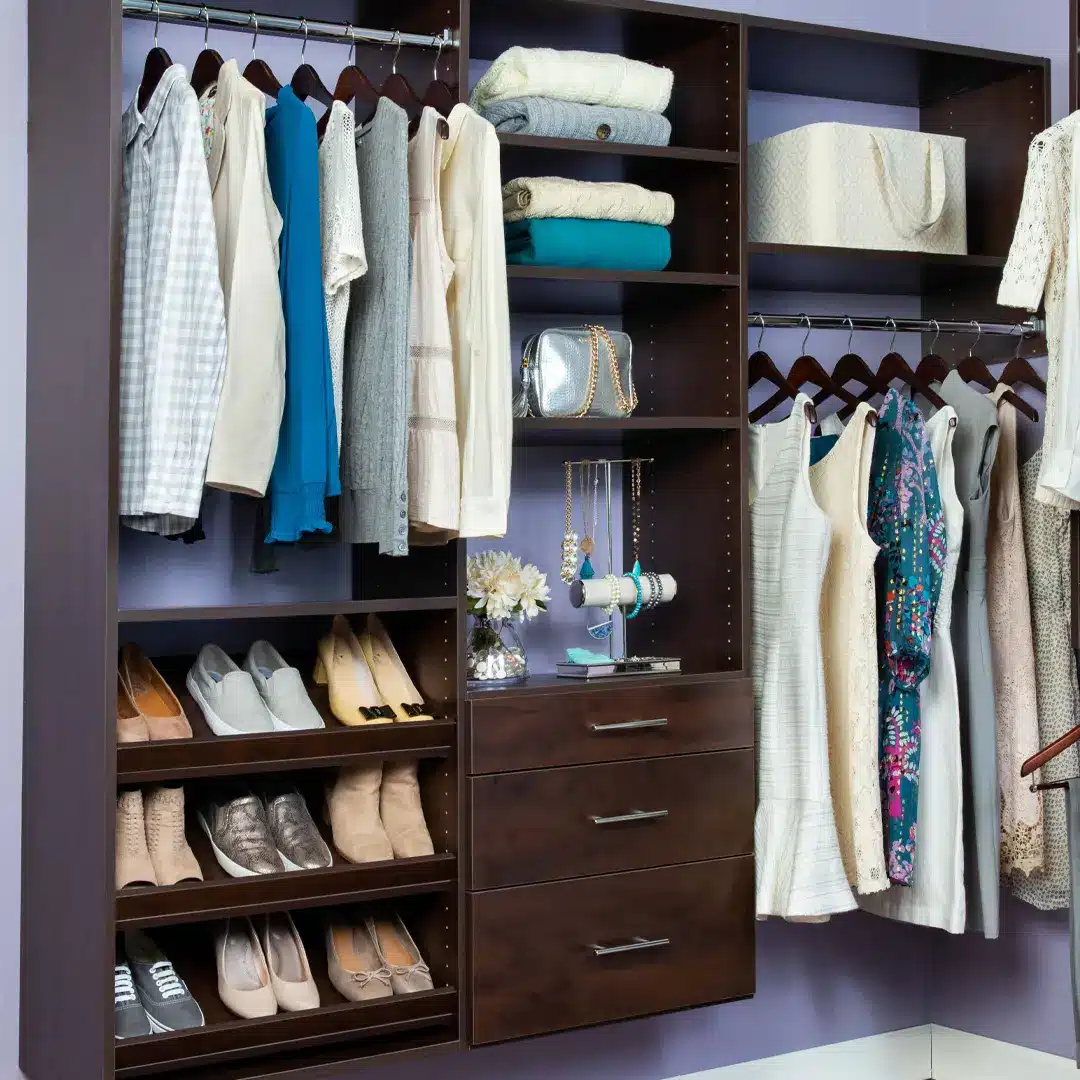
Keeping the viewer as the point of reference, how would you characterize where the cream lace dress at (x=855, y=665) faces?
facing to the left of the viewer

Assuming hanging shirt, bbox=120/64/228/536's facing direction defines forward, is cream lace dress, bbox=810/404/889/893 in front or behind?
behind

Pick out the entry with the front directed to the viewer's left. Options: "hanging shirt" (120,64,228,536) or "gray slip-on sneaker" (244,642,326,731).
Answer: the hanging shirt

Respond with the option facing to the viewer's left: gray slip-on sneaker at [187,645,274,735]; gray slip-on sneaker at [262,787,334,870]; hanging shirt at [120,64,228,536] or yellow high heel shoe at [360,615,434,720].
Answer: the hanging shirt

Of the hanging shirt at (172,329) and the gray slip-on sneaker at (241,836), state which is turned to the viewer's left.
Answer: the hanging shirt

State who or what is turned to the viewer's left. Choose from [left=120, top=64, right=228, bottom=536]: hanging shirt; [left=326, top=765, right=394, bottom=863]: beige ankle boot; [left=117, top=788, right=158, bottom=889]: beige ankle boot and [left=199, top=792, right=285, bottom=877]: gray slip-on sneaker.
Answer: the hanging shirt

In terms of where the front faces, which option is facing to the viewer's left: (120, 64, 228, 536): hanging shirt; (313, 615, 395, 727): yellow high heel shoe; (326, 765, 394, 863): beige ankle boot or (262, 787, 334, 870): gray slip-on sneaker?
the hanging shirt

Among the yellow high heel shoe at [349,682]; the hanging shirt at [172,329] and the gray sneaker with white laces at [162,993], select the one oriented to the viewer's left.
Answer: the hanging shirt
